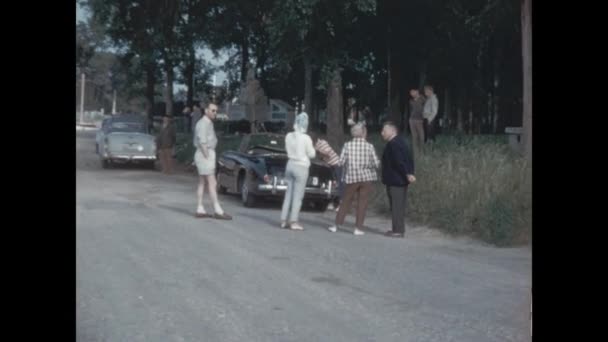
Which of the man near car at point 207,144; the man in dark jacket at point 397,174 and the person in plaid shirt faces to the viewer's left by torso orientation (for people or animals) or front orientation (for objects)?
the man in dark jacket

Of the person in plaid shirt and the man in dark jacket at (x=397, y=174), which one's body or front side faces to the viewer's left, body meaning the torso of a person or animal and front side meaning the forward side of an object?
the man in dark jacket

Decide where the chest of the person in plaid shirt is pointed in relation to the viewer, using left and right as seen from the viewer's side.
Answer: facing away from the viewer

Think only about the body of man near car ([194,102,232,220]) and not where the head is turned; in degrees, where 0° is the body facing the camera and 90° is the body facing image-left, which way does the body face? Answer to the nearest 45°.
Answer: approximately 270°

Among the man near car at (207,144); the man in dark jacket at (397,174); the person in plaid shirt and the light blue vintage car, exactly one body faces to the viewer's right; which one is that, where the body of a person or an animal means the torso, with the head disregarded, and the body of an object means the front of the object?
the man near car

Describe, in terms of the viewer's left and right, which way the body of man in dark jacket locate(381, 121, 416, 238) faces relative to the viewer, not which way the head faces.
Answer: facing to the left of the viewer
